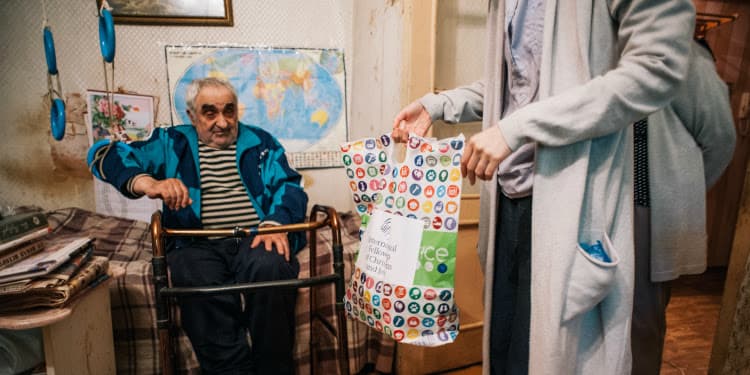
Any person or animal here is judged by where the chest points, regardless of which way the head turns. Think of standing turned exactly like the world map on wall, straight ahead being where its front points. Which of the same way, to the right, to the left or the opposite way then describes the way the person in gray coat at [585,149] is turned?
to the right

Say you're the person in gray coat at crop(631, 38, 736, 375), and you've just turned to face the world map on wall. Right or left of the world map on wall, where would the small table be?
left

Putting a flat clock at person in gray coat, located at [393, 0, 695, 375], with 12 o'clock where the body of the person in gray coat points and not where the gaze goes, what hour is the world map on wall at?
The world map on wall is roughly at 3 o'clock from the person in gray coat.

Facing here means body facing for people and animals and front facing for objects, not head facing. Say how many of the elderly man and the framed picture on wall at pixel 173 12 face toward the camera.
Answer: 2

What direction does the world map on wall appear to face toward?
toward the camera

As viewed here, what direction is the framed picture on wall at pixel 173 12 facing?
toward the camera

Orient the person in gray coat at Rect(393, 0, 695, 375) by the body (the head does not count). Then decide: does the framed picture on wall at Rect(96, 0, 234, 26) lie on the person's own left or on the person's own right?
on the person's own right

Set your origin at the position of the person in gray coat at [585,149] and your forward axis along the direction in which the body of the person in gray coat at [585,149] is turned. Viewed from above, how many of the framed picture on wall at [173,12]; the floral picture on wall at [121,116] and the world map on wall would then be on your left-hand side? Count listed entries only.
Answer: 0

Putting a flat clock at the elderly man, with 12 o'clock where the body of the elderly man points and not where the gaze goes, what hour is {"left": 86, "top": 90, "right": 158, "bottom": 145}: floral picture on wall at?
The floral picture on wall is roughly at 5 o'clock from the elderly man.

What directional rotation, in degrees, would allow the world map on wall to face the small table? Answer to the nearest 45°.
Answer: approximately 45° to its right

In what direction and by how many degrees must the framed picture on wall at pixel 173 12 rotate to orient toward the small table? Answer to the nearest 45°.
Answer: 0° — it already faces it

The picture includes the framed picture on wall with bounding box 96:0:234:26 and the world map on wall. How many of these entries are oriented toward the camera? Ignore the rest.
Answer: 2

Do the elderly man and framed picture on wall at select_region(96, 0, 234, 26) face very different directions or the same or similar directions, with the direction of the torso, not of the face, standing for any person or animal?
same or similar directions

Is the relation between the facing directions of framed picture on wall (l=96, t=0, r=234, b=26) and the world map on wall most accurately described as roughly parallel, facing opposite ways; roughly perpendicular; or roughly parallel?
roughly parallel

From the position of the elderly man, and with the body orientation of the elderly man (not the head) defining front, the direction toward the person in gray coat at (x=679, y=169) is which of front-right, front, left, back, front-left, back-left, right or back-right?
front-left

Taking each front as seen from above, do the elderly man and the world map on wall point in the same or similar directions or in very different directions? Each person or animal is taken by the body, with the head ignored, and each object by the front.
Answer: same or similar directions

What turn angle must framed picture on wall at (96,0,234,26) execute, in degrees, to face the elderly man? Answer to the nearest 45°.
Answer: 0° — it already faces them
